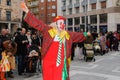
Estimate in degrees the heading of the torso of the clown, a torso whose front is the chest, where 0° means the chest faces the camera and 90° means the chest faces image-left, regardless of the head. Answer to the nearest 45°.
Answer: approximately 315°

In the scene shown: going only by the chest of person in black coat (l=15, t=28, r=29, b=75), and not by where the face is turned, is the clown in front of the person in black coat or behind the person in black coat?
in front

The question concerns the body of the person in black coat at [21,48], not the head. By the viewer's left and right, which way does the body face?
facing the viewer and to the right of the viewer

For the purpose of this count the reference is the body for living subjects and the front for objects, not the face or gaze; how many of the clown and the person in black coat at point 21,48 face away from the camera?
0

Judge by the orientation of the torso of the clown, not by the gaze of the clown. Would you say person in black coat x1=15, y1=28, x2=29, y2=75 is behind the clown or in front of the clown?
behind
